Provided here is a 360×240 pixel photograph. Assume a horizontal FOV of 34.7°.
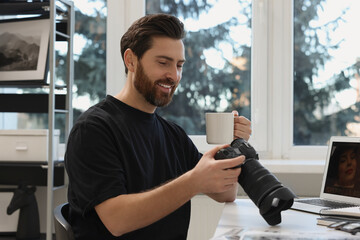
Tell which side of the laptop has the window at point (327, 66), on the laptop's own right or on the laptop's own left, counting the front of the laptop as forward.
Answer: on the laptop's own right

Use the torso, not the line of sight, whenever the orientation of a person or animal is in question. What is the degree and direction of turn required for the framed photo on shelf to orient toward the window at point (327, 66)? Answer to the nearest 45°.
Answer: approximately 90° to its left

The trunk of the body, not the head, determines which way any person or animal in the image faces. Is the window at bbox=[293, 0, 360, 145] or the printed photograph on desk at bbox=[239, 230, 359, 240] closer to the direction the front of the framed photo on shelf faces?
the printed photograph on desk

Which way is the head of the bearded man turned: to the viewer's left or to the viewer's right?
to the viewer's right

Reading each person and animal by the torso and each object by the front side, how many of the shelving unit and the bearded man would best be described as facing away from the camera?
0

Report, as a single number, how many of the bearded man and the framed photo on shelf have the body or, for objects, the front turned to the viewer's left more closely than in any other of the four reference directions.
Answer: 0

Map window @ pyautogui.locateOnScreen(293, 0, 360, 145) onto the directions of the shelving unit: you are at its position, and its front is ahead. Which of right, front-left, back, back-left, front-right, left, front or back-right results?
left

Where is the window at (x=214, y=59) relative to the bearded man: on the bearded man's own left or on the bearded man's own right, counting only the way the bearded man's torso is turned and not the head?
on the bearded man's own left

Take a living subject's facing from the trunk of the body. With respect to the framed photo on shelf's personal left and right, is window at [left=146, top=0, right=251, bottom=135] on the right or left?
on its left
